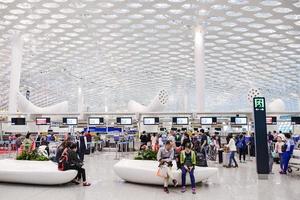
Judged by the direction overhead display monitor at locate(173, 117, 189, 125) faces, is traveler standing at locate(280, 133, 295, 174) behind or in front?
in front

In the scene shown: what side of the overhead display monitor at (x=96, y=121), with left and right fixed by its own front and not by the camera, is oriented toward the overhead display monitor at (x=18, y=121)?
right

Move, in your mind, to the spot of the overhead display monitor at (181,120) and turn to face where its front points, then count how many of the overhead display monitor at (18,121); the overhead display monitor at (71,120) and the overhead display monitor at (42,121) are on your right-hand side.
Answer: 3

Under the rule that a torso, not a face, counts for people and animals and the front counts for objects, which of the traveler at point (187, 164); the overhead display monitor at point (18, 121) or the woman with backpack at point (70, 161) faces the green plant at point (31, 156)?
the overhead display monitor

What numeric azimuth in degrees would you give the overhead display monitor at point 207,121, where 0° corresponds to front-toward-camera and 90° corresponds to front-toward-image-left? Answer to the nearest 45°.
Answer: approximately 0°

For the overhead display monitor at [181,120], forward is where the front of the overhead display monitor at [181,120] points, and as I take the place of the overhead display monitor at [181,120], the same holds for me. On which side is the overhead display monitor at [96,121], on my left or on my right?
on my right

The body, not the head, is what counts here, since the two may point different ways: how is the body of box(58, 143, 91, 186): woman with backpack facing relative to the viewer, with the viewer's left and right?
facing to the right of the viewer
